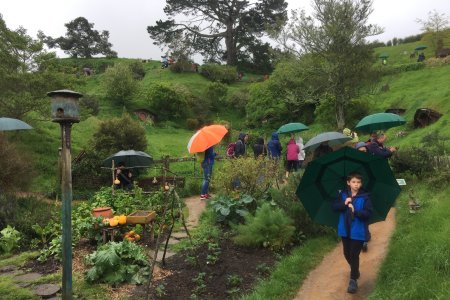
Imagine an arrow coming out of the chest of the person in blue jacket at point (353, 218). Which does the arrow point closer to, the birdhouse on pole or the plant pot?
the birdhouse on pole

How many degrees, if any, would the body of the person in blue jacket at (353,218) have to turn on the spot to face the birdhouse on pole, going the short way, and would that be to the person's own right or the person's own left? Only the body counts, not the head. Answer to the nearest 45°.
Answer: approximately 90° to the person's own right

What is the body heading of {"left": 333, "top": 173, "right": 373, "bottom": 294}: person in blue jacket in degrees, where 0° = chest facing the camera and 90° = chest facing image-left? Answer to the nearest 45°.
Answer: approximately 0°

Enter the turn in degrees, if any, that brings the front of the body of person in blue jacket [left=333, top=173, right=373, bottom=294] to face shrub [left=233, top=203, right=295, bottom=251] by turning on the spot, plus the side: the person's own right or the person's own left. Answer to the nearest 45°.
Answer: approximately 135° to the person's own right

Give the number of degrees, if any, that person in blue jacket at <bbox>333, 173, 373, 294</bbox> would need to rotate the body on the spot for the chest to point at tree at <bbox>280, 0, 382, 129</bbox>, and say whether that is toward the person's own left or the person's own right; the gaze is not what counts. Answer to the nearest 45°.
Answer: approximately 180°

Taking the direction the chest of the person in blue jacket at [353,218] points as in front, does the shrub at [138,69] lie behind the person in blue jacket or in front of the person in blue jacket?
behind
